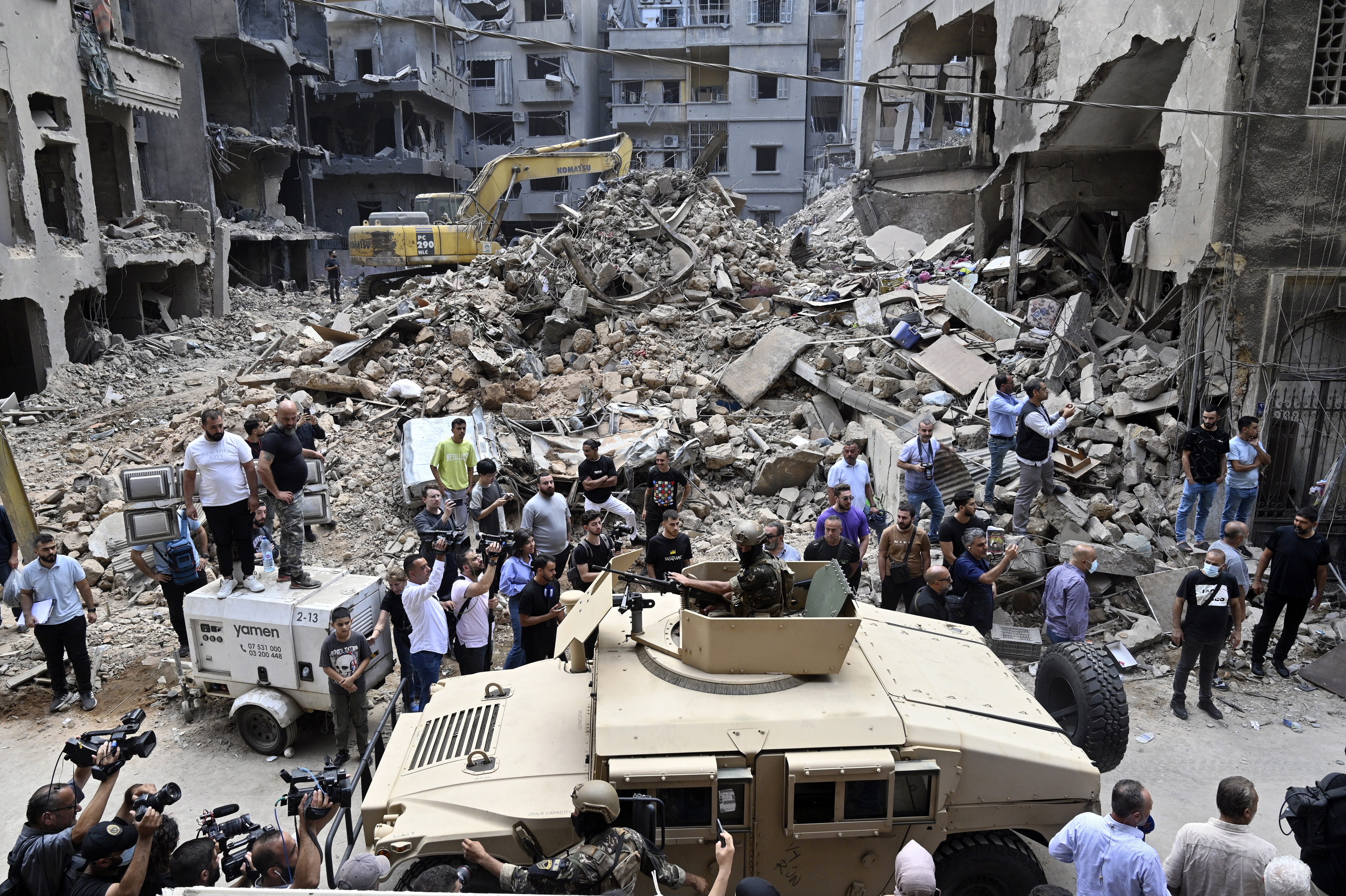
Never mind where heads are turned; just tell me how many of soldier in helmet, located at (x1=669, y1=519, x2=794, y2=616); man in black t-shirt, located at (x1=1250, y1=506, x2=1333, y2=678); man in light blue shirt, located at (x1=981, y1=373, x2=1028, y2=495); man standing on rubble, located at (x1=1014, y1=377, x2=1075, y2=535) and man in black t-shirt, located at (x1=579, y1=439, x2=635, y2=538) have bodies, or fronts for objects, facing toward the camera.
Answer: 2

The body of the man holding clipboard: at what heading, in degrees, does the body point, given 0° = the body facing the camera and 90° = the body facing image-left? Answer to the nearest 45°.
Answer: approximately 0°

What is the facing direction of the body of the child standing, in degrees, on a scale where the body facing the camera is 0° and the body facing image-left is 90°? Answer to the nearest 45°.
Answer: approximately 0°

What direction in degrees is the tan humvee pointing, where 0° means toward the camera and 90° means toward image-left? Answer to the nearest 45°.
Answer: approximately 90°

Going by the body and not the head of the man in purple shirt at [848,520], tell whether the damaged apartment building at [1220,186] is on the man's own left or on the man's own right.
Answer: on the man's own left

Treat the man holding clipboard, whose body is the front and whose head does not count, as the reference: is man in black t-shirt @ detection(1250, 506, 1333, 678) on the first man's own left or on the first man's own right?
on the first man's own left

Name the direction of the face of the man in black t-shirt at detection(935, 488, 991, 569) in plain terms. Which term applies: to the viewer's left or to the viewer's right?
to the viewer's right

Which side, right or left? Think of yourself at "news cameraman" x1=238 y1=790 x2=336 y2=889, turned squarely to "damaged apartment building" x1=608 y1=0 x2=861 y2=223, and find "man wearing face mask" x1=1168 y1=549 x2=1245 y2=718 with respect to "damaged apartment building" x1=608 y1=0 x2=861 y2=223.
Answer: right

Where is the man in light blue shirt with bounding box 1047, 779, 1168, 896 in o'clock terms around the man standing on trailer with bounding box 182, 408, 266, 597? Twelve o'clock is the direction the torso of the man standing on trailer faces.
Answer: The man in light blue shirt is roughly at 11 o'clock from the man standing on trailer.

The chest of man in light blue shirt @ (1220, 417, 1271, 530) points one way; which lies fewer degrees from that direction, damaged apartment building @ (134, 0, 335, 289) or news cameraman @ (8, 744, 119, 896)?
the news cameraman

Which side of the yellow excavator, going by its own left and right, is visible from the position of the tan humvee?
right

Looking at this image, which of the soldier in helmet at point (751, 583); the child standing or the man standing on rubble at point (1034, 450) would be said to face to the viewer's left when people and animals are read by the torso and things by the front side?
the soldier in helmet

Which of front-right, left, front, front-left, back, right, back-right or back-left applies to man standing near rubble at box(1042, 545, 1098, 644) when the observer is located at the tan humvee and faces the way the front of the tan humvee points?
back-right
